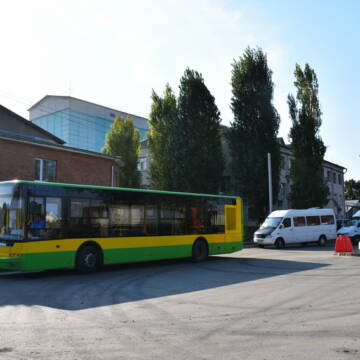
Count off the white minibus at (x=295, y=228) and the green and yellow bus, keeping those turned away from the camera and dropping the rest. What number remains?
0

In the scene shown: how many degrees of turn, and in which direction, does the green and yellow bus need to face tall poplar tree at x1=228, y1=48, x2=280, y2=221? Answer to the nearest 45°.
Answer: approximately 180°

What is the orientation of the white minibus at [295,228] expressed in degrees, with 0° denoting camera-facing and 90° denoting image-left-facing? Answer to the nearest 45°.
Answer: approximately 45°

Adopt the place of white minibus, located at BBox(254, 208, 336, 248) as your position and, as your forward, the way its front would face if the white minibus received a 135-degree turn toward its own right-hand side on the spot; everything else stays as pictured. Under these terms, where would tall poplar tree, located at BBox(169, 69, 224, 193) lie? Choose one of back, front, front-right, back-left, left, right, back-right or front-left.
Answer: front-left

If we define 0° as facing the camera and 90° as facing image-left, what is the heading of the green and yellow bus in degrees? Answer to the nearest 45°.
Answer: approximately 45°

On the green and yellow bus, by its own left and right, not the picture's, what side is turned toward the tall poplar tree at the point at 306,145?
back

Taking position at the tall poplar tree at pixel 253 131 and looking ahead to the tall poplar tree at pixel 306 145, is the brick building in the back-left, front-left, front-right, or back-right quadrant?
back-right

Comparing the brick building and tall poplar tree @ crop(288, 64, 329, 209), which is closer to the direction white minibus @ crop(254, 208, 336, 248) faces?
the brick building

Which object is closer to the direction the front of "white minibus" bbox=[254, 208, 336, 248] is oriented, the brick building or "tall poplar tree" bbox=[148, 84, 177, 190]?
the brick building

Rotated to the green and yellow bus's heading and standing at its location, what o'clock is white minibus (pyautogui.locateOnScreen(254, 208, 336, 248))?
The white minibus is roughly at 6 o'clock from the green and yellow bus.

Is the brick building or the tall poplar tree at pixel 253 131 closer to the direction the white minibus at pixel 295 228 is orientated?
the brick building

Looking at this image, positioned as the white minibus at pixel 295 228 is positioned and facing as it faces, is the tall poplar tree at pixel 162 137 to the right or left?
on its right
